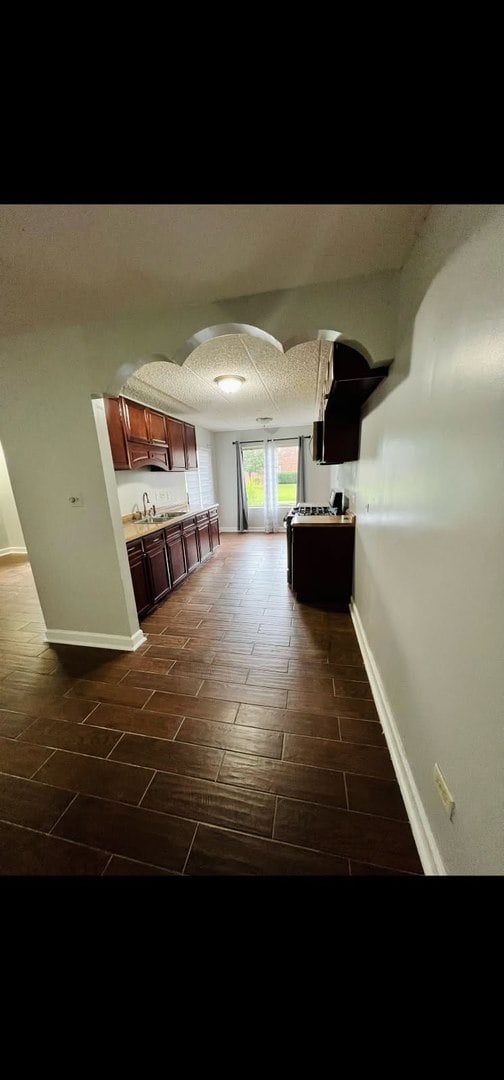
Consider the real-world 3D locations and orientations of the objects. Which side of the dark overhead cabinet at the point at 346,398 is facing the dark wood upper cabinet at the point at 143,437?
front

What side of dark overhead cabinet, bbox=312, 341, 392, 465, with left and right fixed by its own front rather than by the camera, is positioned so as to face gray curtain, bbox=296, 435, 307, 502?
right

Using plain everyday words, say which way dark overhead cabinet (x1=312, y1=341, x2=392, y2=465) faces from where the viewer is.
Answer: facing to the left of the viewer

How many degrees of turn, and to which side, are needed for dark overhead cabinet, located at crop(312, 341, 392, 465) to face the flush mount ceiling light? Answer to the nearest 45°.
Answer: approximately 45° to its right

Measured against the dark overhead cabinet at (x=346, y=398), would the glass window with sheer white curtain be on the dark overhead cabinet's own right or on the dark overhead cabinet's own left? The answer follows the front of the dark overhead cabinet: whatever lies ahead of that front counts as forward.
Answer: on the dark overhead cabinet's own right

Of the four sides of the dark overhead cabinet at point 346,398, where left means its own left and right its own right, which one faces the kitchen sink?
front

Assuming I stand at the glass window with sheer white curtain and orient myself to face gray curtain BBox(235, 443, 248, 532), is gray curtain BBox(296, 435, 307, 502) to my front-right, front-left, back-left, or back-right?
back-left

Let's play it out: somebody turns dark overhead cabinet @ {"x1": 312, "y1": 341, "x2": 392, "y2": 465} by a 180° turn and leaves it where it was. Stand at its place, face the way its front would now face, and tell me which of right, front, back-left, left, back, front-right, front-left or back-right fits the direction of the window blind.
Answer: back-left
